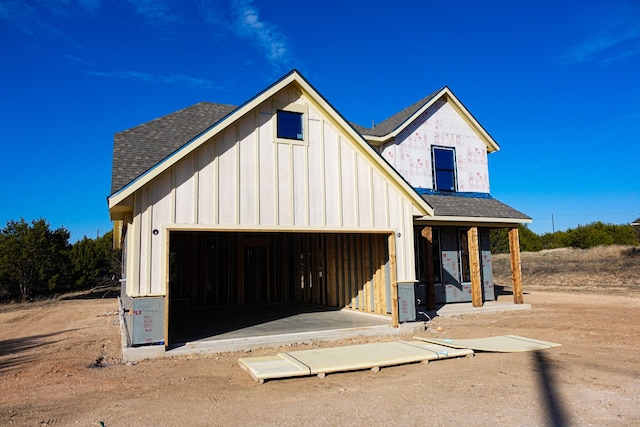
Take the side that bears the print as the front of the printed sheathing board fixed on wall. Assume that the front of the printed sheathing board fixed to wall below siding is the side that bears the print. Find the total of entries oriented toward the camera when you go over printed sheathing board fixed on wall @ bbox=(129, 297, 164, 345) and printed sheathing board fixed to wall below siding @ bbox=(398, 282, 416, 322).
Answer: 2

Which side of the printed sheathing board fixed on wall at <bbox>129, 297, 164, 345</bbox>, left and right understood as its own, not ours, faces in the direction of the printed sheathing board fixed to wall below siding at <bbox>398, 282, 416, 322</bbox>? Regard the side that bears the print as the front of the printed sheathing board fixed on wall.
left

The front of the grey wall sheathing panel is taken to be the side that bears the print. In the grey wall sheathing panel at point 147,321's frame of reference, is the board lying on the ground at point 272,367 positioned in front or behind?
in front

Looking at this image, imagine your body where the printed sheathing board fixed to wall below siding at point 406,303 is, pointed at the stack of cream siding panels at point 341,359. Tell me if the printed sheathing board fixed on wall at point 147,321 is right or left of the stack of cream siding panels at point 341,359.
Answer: right

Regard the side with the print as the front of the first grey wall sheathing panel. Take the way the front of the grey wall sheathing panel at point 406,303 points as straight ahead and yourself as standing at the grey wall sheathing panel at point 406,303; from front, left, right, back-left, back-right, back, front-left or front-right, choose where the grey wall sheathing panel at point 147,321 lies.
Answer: front-right

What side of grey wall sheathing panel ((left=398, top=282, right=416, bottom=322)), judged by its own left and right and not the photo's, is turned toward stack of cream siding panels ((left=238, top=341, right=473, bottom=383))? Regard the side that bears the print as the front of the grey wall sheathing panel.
front

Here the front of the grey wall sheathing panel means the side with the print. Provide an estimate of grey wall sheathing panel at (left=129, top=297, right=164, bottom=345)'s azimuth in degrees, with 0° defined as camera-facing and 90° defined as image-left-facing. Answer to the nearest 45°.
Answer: approximately 0°

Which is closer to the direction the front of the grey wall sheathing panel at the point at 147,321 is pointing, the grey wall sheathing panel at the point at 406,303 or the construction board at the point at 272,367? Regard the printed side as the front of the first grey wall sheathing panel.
the construction board
